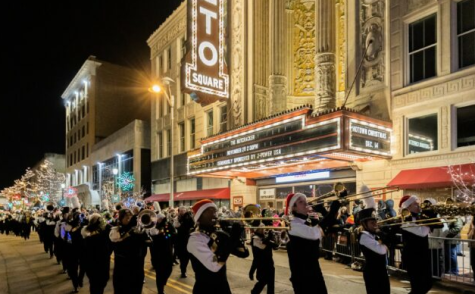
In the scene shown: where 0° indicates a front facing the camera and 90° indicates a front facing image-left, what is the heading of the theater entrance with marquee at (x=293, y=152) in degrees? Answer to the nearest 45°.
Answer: approximately 45°

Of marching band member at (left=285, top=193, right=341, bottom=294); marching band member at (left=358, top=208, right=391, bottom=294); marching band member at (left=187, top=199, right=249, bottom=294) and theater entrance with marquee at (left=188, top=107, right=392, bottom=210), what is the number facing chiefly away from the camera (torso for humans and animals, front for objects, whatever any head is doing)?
0

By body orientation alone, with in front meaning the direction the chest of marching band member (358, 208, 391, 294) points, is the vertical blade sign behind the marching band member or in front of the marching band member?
behind

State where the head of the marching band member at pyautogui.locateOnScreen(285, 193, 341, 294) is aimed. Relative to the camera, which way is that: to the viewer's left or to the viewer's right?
to the viewer's right

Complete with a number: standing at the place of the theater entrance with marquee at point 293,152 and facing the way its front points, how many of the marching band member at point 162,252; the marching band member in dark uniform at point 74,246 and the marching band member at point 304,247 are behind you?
0

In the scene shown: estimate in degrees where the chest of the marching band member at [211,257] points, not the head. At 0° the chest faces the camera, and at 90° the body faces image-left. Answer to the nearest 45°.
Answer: approximately 315°

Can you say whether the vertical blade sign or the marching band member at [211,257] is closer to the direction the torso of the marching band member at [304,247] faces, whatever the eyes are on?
the marching band member

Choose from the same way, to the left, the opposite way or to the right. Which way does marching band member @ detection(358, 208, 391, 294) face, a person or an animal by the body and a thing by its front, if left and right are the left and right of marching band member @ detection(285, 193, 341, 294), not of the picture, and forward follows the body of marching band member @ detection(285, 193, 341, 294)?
the same way

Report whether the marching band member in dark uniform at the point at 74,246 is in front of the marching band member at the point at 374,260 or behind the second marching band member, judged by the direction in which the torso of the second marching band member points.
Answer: behind

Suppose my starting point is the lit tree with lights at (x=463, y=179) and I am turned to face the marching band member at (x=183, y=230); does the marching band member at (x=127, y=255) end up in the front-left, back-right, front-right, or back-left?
front-left

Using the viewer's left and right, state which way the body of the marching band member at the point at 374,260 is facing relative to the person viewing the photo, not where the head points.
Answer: facing the viewer and to the right of the viewer

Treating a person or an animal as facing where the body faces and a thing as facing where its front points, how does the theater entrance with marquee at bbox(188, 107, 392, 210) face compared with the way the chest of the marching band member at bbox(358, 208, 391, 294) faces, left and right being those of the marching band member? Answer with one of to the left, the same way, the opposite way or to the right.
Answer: to the right

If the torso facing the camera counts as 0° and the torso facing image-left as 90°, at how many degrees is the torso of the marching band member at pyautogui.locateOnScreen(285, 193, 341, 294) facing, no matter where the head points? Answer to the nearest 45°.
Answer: approximately 315°

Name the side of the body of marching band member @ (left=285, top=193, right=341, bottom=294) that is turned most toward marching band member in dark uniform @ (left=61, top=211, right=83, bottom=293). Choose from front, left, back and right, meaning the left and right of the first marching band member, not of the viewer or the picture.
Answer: back

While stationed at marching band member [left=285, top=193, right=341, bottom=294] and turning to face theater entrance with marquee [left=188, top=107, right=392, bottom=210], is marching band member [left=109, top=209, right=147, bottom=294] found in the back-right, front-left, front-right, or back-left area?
front-left
